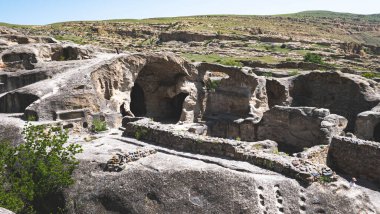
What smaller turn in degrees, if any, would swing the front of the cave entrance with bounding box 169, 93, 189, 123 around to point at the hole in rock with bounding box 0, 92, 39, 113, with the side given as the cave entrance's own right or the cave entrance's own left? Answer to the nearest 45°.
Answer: approximately 45° to the cave entrance's own right

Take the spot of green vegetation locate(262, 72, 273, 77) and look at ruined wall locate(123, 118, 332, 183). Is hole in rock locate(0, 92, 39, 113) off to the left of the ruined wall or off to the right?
right

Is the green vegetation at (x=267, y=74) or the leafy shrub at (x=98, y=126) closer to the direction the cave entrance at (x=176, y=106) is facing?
the leafy shrub

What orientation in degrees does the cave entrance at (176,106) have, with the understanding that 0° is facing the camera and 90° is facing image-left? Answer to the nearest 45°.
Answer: approximately 0°

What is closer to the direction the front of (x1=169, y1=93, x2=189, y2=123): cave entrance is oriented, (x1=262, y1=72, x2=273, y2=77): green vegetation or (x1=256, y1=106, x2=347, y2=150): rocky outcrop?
the rocky outcrop

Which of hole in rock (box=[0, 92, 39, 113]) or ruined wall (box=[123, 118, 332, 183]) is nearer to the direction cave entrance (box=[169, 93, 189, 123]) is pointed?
the ruined wall

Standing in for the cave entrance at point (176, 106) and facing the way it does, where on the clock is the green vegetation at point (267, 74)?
The green vegetation is roughly at 8 o'clock from the cave entrance.

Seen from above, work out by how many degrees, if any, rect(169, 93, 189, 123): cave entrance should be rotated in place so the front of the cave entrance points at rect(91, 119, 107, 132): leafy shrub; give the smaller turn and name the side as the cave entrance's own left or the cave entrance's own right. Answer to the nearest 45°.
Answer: approximately 90° to the cave entrance's own right
